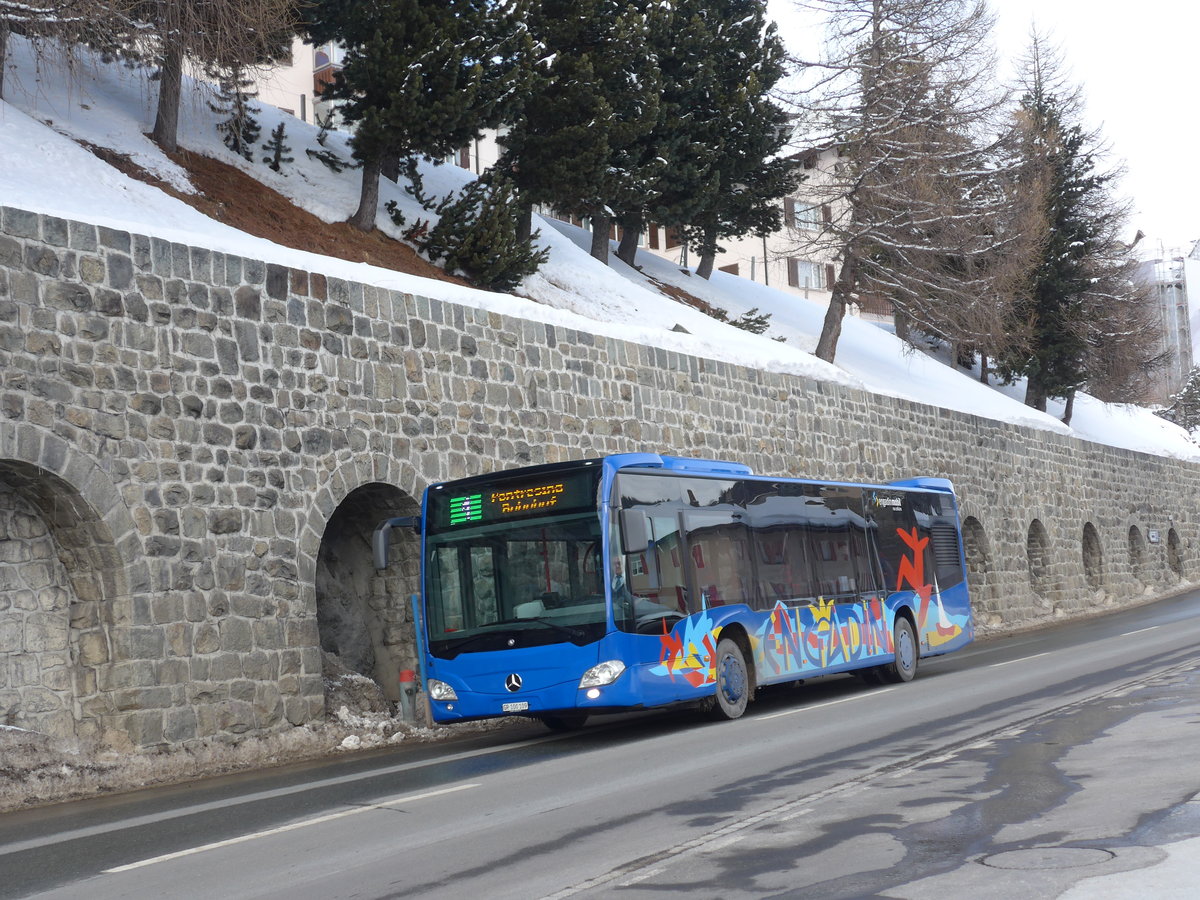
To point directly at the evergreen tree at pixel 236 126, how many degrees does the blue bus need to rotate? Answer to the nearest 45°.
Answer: approximately 90° to its right

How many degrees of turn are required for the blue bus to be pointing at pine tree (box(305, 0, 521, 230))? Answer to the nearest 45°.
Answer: approximately 135° to its right

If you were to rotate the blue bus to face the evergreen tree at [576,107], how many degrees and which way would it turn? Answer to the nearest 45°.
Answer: approximately 135° to its right

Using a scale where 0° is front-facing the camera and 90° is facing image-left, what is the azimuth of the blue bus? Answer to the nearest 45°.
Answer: approximately 45°

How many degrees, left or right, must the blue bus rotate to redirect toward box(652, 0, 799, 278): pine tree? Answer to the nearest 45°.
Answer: approximately 135° to its right

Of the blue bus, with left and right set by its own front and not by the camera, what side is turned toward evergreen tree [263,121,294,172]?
right

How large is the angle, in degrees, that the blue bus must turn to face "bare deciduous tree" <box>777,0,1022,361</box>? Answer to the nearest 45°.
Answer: approximately 135° to its right
